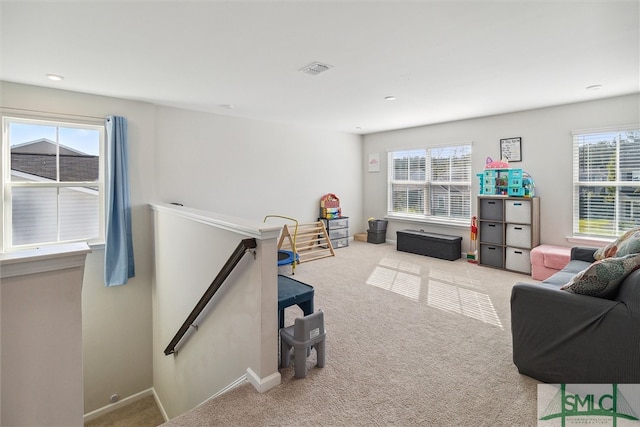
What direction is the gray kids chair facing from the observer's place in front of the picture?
facing away from the viewer and to the left of the viewer

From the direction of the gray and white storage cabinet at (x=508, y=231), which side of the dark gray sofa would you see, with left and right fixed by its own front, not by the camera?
right

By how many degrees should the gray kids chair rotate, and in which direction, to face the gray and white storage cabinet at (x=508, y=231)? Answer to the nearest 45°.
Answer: approximately 90° to its right

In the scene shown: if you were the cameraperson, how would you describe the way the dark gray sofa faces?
facing to the left of the viewer
